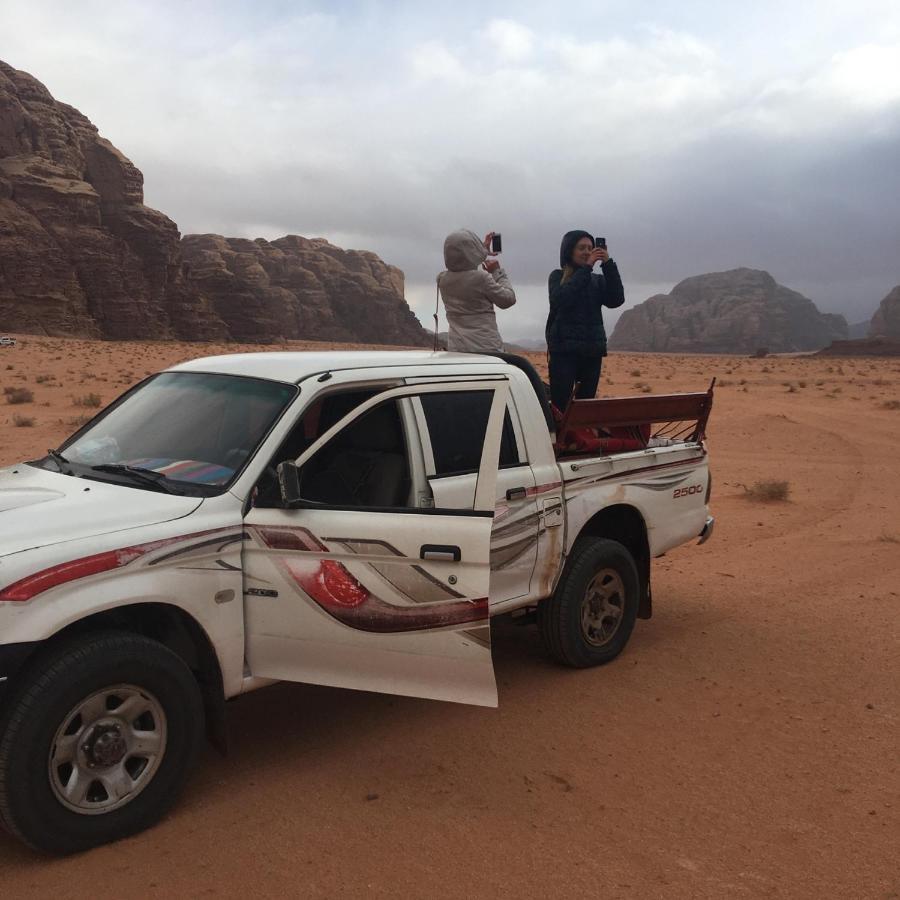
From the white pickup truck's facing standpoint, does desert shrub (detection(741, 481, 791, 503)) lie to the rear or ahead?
to the rear

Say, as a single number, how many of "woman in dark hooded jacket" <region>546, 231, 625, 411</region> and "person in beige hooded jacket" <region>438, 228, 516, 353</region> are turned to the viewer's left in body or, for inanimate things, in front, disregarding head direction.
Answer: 0

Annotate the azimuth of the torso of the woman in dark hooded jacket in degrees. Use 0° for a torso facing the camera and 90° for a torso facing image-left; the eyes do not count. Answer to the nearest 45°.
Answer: approximately 315°

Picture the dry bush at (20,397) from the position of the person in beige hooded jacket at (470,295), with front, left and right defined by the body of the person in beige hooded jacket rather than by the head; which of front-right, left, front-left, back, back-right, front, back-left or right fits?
left

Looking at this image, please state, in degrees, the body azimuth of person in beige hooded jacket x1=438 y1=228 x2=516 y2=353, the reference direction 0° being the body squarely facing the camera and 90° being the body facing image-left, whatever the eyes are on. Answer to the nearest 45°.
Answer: approximately 225°

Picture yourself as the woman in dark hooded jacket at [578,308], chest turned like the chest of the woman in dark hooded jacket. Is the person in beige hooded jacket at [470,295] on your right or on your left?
on your right

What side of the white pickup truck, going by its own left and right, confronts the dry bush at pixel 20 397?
right

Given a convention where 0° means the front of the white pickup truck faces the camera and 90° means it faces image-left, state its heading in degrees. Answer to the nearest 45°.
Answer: approximately 45°

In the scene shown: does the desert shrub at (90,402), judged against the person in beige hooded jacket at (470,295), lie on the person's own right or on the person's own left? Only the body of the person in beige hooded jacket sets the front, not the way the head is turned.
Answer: on the person's own left

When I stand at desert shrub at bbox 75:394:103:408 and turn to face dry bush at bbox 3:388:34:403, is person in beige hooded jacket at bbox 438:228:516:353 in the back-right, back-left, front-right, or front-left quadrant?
back-left
